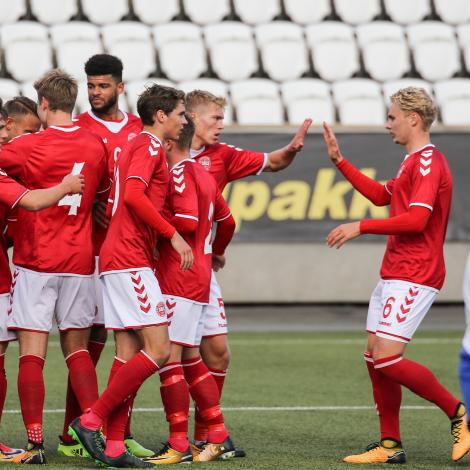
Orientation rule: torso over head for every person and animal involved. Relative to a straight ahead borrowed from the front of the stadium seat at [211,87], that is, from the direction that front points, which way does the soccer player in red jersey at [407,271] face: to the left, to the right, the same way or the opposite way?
to the right

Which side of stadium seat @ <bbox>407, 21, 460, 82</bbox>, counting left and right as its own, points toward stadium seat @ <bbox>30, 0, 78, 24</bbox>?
right

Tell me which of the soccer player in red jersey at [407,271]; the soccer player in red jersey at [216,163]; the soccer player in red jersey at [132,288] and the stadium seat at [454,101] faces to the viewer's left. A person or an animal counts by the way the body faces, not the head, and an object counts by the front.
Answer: the soccer player in red jersey at [407,271]

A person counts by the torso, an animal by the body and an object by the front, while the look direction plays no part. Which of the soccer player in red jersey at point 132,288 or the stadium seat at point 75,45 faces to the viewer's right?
the soccer player in red jersey

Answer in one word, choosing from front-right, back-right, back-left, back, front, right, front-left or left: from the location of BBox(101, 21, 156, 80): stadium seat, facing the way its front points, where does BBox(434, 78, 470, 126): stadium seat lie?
left

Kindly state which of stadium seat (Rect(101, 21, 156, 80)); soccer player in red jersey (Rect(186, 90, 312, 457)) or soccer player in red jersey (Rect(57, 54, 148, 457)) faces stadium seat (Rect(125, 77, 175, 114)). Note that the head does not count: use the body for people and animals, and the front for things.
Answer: stadium seat (Rect(101, 21, 156, 80))

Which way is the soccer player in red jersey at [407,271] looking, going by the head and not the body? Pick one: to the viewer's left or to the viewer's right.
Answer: to the viewer's left

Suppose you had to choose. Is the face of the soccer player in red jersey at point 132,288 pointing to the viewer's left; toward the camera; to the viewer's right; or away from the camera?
to the viewer's right

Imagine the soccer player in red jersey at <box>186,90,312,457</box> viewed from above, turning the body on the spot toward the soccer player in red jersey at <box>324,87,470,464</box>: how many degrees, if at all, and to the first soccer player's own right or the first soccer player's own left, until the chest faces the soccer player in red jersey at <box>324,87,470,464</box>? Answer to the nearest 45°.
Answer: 0° — they already face them

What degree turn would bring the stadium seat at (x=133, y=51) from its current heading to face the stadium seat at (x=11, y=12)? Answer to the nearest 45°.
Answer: approximately 135° to its right

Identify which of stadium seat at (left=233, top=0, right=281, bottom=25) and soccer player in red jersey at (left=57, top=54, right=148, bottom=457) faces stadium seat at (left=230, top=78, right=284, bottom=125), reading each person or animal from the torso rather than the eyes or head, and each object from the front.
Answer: stadium seat at (left=233, top=0, right=281, bottom=25)

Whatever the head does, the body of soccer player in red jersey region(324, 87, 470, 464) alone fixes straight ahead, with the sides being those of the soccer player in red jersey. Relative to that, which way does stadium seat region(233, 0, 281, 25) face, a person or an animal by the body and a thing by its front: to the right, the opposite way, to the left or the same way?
to the left

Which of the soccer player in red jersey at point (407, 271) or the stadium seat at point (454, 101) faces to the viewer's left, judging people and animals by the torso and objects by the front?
the soccer player in red jersey

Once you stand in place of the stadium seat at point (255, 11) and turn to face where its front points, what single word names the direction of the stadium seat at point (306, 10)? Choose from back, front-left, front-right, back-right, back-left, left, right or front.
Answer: left
